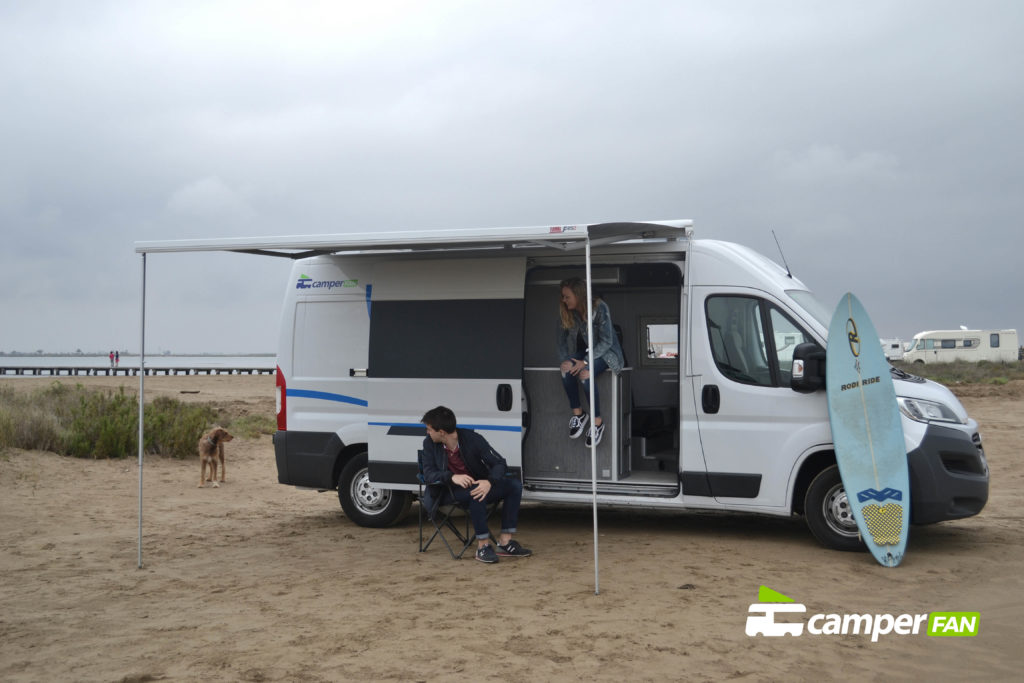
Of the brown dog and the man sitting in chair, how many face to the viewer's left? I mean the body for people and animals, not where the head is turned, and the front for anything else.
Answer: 0

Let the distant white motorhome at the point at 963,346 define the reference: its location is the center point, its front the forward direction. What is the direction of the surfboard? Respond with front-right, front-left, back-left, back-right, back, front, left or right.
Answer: left

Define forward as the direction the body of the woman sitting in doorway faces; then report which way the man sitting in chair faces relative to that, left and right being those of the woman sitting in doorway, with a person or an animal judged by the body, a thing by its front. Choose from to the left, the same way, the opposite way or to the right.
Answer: to the left

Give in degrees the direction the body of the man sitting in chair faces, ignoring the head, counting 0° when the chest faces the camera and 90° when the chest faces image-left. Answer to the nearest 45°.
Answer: approximately 315°

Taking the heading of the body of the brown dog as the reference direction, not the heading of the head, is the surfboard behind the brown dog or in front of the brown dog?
in front

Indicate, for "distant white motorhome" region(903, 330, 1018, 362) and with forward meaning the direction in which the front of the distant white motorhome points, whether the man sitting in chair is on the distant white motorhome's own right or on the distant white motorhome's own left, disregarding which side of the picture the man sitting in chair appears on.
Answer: on the distant white motorhome's own left

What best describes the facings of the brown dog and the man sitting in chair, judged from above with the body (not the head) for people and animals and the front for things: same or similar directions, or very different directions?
same or similar directions

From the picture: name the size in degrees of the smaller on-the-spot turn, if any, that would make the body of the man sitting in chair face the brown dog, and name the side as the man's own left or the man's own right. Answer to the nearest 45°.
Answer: approximately 180°

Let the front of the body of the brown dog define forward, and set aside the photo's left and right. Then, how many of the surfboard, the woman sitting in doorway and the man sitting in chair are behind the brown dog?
0

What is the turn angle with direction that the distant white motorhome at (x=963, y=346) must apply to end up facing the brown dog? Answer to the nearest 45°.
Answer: approximately 90° to its left

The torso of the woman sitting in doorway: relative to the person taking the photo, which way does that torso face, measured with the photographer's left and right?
facing the viewer and to the left of the viewer

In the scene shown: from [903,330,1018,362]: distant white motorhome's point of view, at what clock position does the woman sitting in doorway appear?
The woman sitting in doorway is roughly at 9 o'clock from the distant white motorhome.

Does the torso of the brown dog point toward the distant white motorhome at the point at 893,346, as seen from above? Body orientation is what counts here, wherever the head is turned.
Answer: no

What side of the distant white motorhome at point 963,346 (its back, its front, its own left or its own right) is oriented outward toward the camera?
left

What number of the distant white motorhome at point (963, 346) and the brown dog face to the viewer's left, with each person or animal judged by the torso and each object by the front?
1

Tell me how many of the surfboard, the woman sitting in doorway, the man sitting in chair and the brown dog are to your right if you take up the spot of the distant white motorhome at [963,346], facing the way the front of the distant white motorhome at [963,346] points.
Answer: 0

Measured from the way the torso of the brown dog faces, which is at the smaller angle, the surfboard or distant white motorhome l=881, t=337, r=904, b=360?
the surfboard
